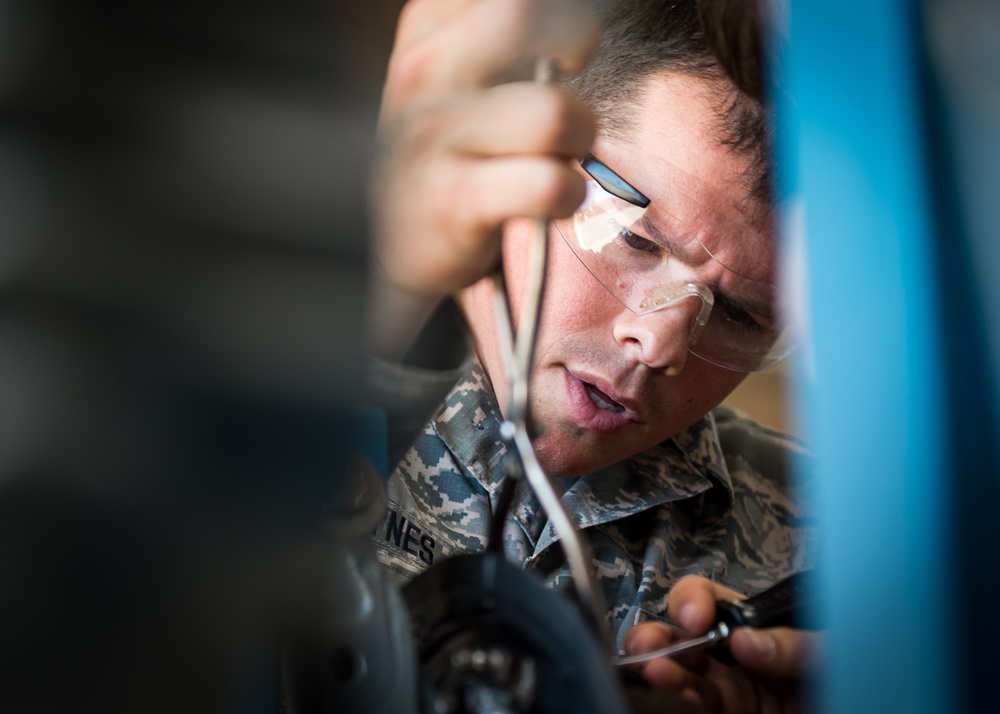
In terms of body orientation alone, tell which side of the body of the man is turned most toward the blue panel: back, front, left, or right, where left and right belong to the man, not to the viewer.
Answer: front

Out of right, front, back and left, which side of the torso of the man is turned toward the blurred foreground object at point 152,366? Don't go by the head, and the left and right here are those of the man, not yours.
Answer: front

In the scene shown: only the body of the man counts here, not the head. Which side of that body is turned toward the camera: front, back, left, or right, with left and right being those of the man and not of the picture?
front
